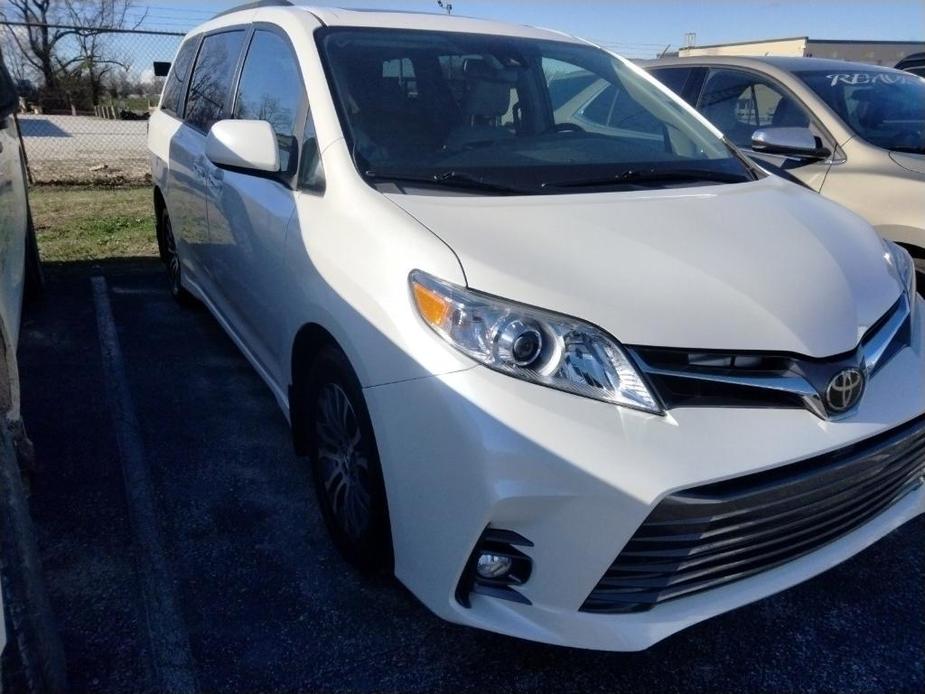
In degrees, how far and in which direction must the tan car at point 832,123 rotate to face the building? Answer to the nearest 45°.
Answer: approximately 135° to its left

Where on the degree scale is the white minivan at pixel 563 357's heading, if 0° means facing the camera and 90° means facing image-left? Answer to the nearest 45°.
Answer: approximately 315°

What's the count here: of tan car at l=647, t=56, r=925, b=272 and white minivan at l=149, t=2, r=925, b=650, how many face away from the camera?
0

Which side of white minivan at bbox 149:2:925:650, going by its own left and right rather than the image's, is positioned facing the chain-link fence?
back

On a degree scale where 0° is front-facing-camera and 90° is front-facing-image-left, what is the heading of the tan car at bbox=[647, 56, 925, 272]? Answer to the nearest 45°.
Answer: approximately 315°

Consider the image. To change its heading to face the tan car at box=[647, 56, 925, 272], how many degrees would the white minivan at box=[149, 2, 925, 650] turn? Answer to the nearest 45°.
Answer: approximately 90° to its left

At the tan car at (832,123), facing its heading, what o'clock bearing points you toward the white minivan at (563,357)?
the white minivan at (563,357) is roughly at 2 o'clock from the tan car at (832,123).

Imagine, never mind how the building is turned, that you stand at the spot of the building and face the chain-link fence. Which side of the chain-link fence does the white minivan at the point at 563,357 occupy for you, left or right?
left
